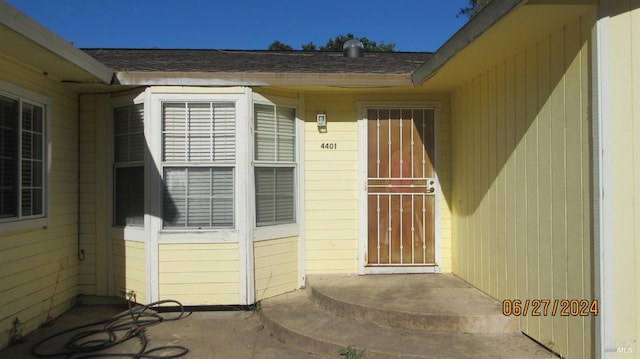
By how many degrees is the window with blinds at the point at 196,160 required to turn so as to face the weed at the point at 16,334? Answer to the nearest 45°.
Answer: approximately 90° to its right

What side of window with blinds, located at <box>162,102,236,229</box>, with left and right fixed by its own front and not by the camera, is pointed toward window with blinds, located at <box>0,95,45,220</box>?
right

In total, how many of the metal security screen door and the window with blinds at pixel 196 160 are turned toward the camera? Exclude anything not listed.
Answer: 2

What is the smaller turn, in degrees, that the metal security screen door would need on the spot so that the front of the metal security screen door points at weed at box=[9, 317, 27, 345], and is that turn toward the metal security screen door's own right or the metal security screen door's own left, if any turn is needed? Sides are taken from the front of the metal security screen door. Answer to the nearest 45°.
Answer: approximately 45° to the metal security screen door's own right

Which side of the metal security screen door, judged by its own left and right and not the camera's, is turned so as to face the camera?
front

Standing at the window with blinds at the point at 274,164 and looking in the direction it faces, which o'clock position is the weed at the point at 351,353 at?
The weed is roughly at 1 o'clock from the window with blinds.

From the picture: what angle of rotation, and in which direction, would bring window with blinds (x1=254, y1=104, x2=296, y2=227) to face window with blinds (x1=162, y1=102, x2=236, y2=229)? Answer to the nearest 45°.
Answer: approximately 135° to its right

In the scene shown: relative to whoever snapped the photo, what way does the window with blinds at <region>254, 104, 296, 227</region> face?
facing the viewer and to the right of the viewer

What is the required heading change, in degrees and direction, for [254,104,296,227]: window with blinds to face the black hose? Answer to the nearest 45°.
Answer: approximately 90° to its right

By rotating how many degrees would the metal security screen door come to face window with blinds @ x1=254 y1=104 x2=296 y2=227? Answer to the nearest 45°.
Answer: approximately 90° to its right

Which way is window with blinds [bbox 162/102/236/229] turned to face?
toward the camera

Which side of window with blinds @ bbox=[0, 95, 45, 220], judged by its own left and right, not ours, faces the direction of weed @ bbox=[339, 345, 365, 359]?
front
